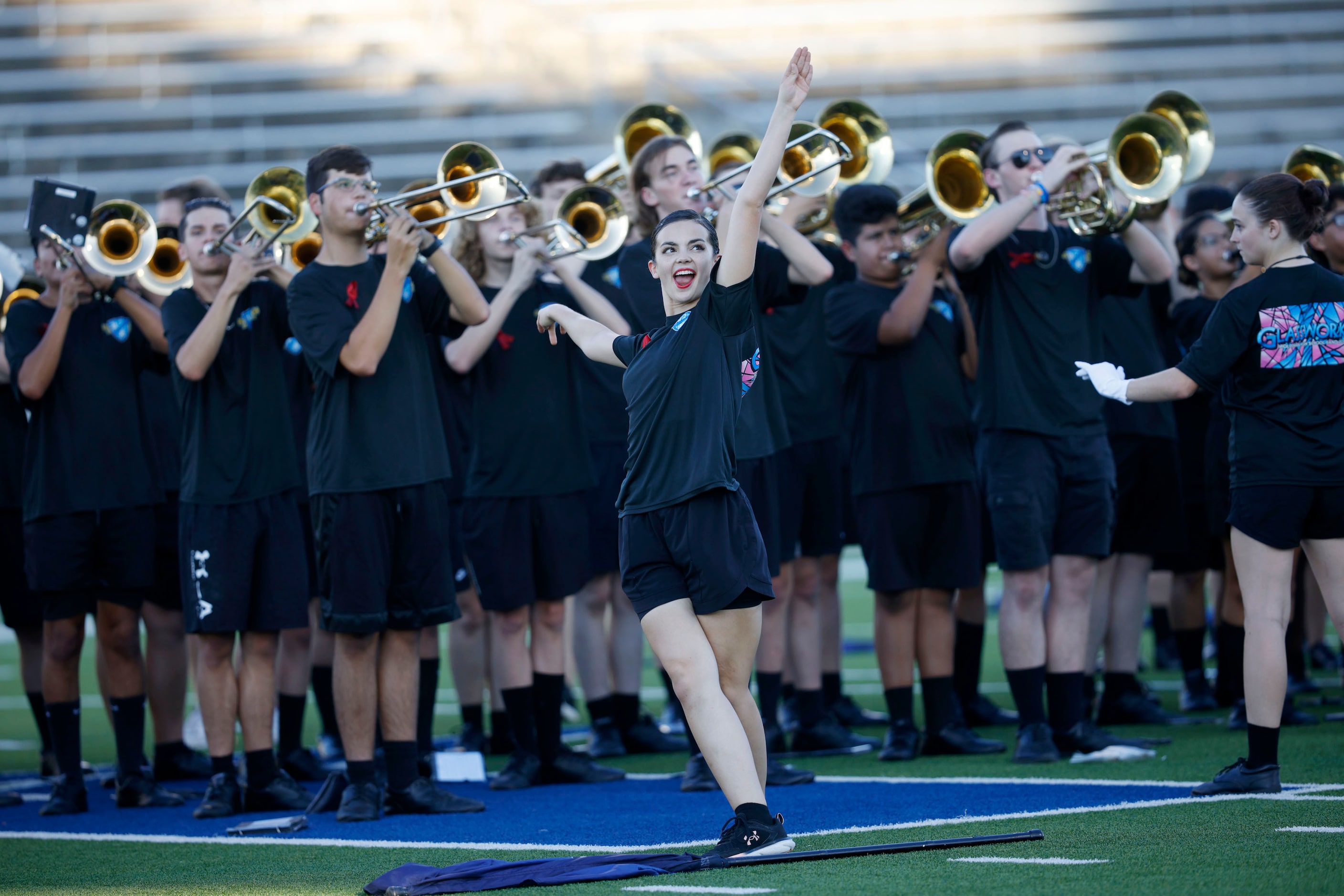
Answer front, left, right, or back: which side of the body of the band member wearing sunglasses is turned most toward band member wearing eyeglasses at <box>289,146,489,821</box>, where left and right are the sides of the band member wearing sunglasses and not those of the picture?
right

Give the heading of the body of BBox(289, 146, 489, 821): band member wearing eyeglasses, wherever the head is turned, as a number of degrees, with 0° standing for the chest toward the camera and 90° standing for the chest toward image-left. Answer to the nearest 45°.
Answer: approximately 315°

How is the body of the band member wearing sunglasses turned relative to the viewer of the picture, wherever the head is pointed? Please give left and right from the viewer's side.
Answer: facing the viewer and to the right of the viewer

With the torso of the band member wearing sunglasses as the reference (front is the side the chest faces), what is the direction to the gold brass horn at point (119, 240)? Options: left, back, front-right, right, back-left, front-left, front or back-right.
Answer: back-right

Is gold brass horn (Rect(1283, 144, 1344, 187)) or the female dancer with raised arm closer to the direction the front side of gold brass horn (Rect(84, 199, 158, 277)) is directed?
the female dancer with raised arm

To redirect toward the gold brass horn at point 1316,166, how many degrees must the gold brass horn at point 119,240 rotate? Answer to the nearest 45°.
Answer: approximately 90° to its left

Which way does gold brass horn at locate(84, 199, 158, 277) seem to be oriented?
toward the camera

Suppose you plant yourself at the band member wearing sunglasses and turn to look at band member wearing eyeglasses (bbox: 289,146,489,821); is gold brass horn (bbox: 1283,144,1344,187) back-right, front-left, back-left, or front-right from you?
back-right

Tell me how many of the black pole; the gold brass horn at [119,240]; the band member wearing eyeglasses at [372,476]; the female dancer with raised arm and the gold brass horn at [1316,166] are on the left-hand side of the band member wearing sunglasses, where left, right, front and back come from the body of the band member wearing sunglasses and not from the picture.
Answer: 1

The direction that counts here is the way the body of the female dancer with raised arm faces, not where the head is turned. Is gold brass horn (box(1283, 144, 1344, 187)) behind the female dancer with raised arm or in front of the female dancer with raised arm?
behind

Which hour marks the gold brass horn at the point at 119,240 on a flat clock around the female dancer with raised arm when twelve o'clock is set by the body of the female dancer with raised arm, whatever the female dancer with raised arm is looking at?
The gold brass horn is roughly at 3 o'clock from the female dancer with raised arm.

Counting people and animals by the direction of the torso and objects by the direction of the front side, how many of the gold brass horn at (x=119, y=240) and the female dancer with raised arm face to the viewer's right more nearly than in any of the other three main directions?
0
